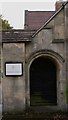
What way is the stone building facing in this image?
toward the camera

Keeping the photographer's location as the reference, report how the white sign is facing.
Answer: facing the viewer
